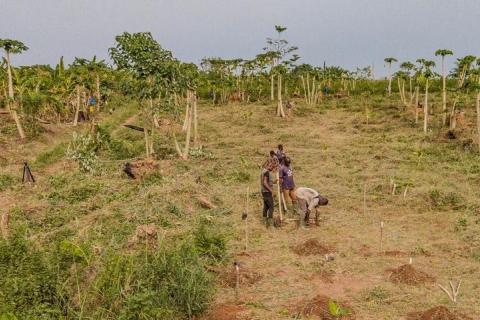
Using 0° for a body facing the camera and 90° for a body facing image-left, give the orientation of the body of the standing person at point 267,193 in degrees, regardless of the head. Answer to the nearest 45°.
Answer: approximately 270°

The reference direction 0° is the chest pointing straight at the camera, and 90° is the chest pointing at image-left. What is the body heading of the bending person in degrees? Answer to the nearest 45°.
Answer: approximately 270°

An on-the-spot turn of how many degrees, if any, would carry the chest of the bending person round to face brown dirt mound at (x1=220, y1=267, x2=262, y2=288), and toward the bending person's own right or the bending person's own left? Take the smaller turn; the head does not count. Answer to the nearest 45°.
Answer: approximately 90° to the bending person's own right

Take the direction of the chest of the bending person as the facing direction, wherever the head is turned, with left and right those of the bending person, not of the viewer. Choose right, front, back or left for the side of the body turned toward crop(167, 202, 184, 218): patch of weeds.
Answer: back

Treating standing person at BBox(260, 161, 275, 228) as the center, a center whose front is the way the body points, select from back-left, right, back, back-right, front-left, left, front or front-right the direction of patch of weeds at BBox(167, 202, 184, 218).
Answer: back

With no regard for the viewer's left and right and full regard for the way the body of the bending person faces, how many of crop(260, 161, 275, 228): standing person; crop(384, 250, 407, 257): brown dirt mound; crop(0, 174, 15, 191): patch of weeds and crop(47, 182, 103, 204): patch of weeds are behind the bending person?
3

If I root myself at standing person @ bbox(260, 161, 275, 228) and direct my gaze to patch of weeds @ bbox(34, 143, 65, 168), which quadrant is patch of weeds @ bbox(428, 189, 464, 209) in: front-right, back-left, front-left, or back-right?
back-right

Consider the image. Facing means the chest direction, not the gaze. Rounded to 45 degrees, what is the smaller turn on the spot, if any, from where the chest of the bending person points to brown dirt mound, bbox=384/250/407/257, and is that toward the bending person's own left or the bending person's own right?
approximately 45° to the bending person's own right

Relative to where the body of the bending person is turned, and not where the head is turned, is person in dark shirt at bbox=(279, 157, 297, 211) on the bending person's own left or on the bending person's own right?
on the bending person's own left

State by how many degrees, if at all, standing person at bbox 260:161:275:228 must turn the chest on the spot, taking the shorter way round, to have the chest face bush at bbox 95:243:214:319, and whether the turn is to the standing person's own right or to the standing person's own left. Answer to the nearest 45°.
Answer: approximately 90° to the standing person's own right
